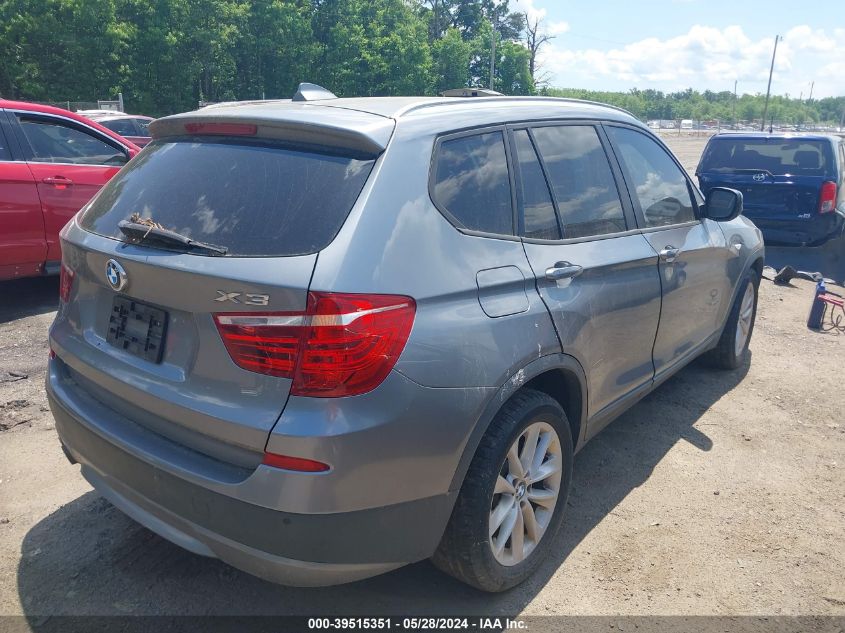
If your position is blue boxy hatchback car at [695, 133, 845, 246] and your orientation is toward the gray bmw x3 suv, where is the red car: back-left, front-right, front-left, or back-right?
front-right

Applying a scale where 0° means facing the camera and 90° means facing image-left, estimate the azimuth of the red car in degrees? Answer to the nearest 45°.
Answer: approximately 270°

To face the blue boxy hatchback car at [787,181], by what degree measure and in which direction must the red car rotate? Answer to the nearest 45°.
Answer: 0° — it already faces it

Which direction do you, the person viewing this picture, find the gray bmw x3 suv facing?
facing away from the viewer and to the right of the viewer

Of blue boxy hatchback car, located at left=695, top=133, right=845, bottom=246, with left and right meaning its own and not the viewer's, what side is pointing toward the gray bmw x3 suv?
back

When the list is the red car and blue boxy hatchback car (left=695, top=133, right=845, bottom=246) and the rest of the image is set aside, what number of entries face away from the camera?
1

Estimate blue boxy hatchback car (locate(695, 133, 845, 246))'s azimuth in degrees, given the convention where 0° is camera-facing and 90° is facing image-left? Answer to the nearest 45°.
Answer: approximately 180°

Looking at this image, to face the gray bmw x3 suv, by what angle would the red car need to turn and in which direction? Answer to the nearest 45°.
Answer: approximately 90° to its right

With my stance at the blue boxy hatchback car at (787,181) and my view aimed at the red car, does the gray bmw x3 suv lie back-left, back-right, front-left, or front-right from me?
front-left

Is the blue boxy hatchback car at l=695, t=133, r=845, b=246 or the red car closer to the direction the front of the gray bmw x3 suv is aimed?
the blue boxy hatchback car

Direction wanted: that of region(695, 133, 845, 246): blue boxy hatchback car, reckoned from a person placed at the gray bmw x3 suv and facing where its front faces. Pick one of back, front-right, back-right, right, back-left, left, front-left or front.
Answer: front

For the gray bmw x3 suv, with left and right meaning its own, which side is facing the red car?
left

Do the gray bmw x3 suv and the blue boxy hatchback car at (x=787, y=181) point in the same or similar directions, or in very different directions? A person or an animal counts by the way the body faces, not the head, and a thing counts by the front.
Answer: same or similar directions

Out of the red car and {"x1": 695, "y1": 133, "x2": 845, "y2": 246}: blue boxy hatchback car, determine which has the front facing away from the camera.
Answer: the blue boxy hatchback car

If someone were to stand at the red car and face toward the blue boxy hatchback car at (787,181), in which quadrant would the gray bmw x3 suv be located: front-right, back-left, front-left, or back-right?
front-right
